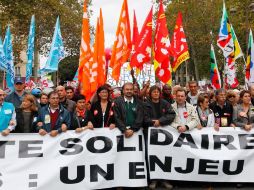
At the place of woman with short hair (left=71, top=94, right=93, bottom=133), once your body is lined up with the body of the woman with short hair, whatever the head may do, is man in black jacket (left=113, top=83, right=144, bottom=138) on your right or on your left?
on your left

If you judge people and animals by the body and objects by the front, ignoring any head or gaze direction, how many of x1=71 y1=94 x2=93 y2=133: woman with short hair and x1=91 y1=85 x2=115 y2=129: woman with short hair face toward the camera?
2

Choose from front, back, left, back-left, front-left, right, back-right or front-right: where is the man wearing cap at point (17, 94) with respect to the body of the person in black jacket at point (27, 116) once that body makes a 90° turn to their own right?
front-right

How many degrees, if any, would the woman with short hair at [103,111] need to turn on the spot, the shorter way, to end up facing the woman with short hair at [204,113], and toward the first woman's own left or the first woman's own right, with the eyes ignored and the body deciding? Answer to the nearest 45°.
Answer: approximately 90° to the first woman's own left

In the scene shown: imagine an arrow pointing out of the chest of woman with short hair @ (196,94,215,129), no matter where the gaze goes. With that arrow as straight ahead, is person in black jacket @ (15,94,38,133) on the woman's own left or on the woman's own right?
on the woman's own right

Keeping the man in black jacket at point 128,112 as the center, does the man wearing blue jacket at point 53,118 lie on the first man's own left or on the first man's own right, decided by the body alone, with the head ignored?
on the first man's own right
